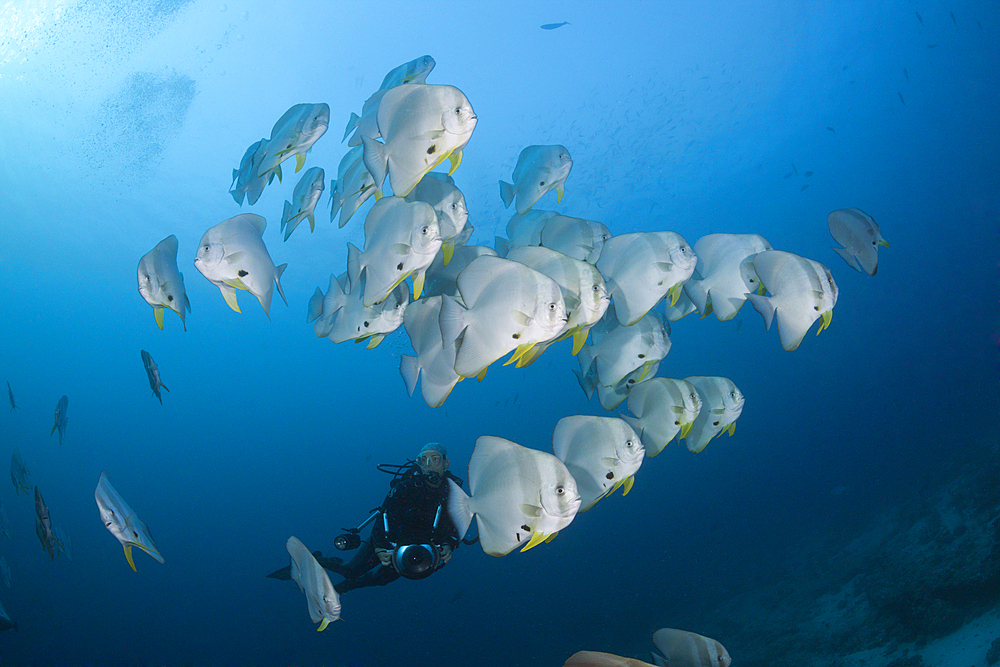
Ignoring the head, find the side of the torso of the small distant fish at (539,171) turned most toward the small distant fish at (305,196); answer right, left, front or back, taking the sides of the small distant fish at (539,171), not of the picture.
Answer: back

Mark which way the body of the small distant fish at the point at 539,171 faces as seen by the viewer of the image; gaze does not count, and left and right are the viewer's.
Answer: facing to the right of the viewer

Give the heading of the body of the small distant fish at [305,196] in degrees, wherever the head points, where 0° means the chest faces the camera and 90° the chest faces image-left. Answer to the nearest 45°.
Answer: approximately 315°

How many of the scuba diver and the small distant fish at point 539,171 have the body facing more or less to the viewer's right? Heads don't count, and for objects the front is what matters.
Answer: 1

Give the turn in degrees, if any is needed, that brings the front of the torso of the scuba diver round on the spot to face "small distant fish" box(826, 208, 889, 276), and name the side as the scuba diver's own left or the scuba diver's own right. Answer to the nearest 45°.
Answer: approximately 45° to the scuba diver's own left

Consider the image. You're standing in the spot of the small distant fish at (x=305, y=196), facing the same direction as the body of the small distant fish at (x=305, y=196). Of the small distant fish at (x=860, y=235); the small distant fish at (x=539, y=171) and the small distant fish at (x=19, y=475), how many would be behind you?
1

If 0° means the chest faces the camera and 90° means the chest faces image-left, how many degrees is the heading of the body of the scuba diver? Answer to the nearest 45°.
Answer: approximately 0°
